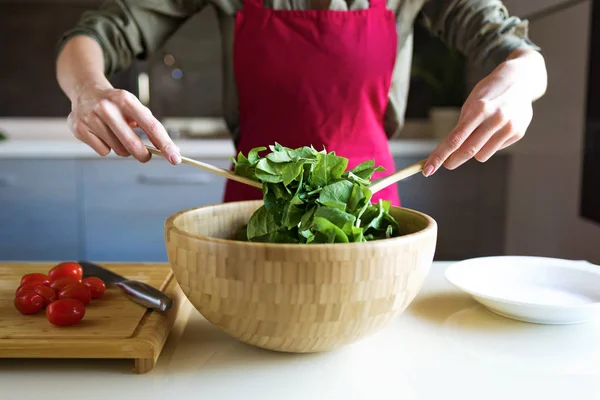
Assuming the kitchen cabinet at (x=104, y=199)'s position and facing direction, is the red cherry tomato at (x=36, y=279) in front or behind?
in front

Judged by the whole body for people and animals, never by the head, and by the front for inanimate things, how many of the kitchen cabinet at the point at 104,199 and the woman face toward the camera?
2

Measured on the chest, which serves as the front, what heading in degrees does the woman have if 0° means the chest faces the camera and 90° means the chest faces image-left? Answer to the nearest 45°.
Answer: approximately 0°

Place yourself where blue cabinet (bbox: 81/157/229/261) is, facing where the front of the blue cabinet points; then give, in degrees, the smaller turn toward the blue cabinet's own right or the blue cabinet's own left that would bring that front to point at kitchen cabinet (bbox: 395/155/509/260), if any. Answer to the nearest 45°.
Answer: approximately 90° to the blue cabinet's own left

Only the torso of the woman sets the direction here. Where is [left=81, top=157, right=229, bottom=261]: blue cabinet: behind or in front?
behind

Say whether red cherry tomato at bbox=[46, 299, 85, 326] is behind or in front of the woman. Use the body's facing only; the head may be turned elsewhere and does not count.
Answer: in front

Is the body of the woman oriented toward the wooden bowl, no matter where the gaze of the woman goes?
yes

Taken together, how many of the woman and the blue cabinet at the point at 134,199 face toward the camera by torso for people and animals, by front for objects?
2
